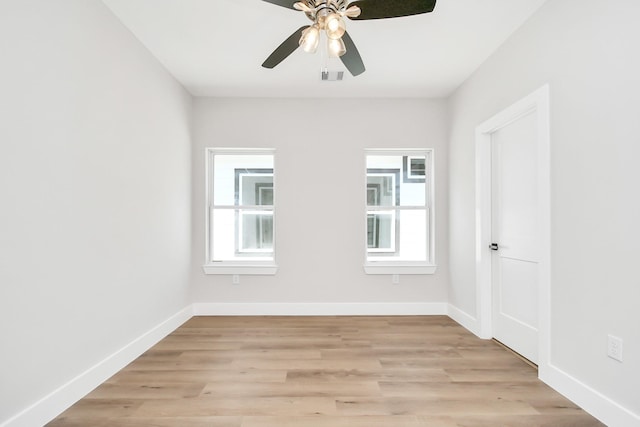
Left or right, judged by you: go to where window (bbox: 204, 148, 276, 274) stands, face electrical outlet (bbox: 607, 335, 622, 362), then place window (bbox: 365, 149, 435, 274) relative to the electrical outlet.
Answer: left

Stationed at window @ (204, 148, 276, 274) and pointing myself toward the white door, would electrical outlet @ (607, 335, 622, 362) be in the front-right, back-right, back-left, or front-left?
front-right

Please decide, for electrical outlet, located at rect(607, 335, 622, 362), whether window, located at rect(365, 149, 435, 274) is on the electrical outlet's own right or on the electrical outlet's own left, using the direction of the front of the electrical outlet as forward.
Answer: on the electrical outlet's own right

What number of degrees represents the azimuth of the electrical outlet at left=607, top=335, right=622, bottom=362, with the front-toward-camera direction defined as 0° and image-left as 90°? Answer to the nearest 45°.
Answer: approximately 45°

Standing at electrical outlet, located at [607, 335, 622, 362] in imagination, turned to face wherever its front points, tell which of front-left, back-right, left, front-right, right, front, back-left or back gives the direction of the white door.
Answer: right

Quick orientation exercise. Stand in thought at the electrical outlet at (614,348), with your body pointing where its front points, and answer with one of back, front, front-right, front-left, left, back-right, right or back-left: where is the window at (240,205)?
front-right

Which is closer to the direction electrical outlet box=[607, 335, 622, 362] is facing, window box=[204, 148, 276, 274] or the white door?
the window

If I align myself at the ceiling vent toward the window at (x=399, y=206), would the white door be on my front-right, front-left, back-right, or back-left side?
front-right

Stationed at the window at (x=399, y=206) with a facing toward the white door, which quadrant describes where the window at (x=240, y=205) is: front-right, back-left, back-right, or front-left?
back-right
